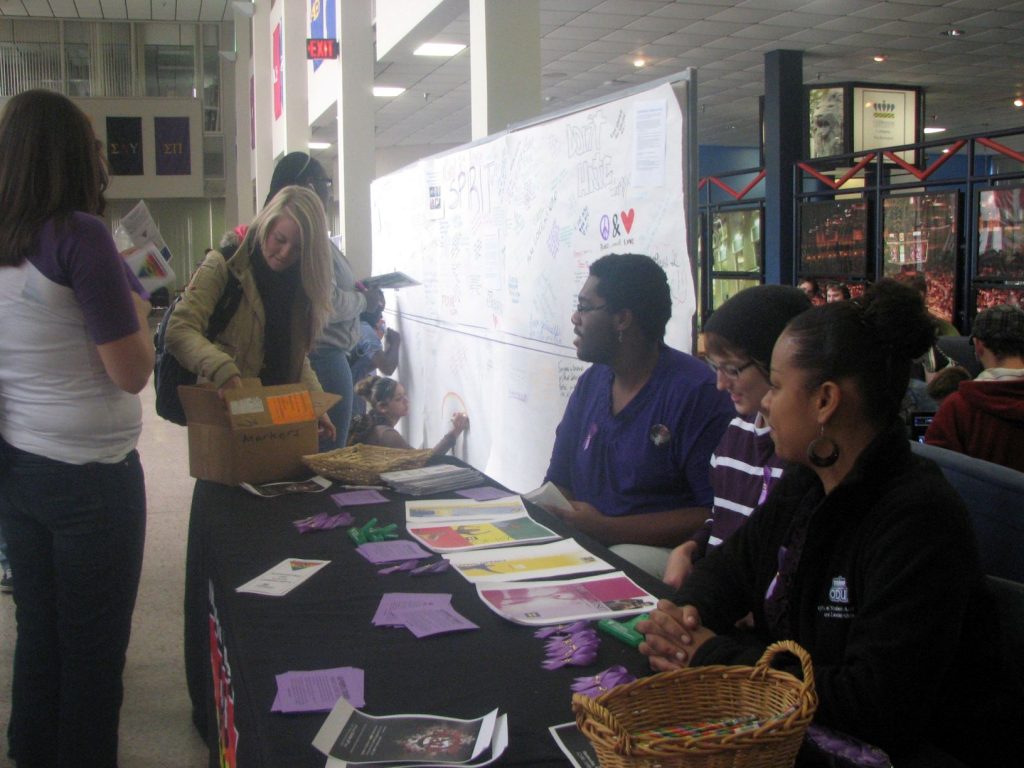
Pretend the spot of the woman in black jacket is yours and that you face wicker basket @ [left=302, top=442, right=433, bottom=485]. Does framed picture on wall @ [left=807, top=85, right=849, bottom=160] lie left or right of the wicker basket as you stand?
right

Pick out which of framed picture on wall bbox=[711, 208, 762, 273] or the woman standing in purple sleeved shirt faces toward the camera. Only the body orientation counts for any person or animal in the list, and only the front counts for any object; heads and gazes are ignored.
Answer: the framed picture on wall

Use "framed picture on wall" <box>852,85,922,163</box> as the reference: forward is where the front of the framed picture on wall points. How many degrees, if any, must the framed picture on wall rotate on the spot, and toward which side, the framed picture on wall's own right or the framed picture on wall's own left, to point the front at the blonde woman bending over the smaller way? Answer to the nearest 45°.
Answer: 0° — it already faces them

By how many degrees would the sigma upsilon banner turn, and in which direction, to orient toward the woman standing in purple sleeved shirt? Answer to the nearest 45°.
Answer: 0° — it already faces them

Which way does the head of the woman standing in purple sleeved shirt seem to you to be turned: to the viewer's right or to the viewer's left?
to the viewer's right

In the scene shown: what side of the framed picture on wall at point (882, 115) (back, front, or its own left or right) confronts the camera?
front

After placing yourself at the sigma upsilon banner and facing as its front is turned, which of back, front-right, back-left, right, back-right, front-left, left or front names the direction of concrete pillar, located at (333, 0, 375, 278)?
front

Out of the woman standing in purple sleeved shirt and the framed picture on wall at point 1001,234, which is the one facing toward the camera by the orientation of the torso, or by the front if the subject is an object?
the framed picture on wall

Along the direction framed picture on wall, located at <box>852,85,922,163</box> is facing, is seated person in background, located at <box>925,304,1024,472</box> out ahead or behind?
ahead

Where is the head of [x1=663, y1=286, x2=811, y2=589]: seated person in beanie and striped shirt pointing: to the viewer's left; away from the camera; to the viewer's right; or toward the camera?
to the viewer's left

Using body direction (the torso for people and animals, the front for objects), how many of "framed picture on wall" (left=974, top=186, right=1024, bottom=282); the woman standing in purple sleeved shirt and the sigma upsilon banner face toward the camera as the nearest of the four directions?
2

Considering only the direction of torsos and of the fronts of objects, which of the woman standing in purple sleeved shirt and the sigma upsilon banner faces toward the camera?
the sigma upsilon banner

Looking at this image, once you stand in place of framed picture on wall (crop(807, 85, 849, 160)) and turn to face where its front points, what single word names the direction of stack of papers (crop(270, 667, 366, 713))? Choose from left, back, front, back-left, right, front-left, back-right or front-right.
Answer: front

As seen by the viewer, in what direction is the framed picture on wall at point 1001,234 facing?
toward the camera

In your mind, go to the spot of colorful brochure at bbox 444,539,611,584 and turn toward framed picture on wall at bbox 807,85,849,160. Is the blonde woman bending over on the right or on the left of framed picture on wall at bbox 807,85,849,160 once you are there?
left

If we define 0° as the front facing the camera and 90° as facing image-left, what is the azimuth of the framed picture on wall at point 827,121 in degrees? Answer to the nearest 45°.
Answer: approximately 0°
